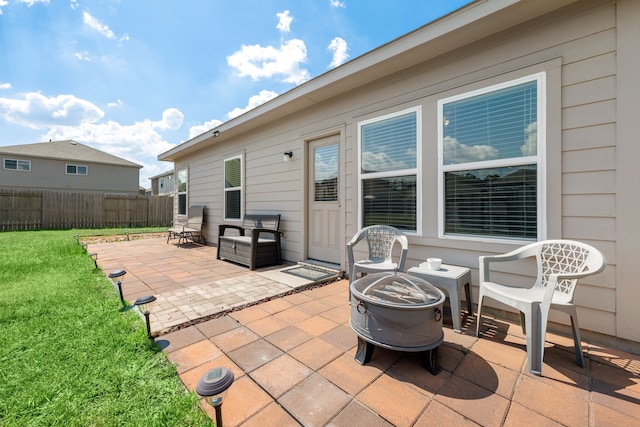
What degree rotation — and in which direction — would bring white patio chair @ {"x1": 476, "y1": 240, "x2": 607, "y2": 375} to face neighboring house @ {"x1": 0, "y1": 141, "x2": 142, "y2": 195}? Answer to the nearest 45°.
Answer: approximately 45° to its right

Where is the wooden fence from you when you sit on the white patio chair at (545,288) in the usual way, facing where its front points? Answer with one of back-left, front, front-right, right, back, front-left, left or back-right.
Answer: front-right

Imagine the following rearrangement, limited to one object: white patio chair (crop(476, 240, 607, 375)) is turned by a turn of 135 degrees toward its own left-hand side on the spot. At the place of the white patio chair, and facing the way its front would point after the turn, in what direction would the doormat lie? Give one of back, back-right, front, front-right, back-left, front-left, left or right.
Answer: back

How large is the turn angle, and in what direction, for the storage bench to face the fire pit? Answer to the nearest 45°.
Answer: approximately 45° to its left

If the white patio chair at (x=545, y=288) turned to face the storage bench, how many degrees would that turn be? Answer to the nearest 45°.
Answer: approximately 45° to its right

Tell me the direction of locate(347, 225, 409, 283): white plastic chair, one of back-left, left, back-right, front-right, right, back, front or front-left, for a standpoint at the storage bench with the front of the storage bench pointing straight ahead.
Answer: left

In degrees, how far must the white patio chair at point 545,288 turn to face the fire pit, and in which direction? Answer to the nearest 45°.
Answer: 0° — it already faces it

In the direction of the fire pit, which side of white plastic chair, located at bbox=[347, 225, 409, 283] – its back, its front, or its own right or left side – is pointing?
front
